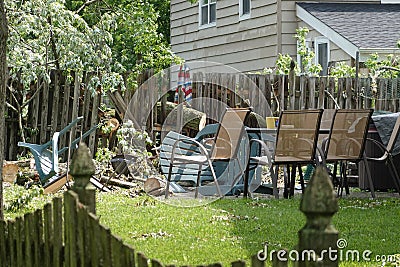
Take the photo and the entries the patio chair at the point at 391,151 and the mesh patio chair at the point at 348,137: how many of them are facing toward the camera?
0

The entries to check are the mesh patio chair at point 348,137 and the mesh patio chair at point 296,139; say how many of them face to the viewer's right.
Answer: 0

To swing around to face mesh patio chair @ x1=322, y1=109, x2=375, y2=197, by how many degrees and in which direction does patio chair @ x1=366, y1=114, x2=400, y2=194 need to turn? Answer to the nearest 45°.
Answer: approximately 45° to its left

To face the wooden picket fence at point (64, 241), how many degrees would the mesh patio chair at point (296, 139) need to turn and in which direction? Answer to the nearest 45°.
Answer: approximately 135° to its left

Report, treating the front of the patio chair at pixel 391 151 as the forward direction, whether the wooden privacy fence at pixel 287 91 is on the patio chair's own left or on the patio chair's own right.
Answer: on the patio chair's own right

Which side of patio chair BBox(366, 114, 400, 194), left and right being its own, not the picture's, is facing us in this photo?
left

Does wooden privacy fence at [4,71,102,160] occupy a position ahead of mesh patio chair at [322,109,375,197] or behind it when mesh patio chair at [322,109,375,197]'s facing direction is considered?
ahead

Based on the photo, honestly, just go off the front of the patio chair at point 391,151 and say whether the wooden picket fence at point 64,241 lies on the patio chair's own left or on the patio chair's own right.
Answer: on the patio chair's own left

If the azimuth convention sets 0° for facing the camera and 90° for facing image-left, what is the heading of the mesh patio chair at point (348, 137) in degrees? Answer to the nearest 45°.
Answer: approximately 135°

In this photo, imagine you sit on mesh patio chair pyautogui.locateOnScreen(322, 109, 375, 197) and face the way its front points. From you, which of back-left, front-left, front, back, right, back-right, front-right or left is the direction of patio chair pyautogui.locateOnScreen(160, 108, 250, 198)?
front-left

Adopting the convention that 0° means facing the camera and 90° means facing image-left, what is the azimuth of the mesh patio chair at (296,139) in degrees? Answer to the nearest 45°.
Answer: approximately 135°
